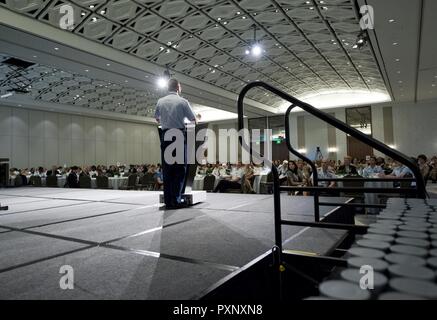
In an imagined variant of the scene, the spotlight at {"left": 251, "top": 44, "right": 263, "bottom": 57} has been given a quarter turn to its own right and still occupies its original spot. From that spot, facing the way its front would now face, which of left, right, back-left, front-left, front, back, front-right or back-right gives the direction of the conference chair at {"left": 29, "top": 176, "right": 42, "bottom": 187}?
front

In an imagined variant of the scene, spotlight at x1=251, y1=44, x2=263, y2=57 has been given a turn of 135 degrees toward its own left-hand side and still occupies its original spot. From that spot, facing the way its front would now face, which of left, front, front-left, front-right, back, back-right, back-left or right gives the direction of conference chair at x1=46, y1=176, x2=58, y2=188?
back-left

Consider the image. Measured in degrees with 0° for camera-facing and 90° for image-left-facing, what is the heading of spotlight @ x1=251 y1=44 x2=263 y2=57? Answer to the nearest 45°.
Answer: approximately 0°

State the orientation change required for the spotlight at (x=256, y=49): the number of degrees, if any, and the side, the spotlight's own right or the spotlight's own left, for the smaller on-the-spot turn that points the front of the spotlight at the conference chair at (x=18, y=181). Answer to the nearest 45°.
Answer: approximately 90° to the spotlight's own right

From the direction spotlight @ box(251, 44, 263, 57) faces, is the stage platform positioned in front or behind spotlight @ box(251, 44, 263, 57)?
in front

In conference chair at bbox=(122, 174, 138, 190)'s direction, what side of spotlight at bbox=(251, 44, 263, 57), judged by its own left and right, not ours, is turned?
right
